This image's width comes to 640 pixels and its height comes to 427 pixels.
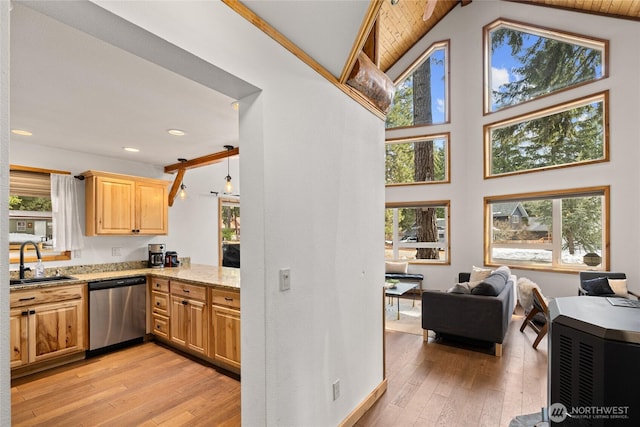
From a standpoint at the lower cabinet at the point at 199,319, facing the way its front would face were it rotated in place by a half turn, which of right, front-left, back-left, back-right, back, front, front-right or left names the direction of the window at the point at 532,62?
front-right

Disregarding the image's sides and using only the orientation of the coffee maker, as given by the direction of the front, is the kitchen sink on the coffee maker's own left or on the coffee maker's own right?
on the coffee maker's own right

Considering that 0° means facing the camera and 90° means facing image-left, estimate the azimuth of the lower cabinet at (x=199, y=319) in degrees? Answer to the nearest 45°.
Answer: approximately 45°

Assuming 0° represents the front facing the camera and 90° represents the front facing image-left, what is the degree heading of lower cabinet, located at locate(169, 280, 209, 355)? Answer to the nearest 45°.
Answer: approximately 45°

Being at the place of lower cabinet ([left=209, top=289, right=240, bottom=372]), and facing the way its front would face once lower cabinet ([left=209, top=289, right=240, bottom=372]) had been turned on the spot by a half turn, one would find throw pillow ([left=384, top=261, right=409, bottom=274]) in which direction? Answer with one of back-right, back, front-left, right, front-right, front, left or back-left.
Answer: front

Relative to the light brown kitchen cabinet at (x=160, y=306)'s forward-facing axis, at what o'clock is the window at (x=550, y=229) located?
The window is roughly at 8 o'clock from the light brown kitchen cabinet.

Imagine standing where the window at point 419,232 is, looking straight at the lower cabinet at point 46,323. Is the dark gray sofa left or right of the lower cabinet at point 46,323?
left

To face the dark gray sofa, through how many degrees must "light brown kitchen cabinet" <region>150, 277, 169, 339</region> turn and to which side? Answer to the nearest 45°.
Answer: approximately 90° to its left

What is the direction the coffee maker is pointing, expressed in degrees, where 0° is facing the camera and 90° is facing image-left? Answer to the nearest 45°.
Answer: approximately 0°

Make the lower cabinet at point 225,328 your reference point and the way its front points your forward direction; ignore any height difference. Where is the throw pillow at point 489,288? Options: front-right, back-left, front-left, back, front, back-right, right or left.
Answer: back-left

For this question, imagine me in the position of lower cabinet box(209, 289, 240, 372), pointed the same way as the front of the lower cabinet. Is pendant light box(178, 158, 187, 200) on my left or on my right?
on my right

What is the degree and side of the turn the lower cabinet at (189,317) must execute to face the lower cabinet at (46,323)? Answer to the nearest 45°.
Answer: approximately 45° to its right
